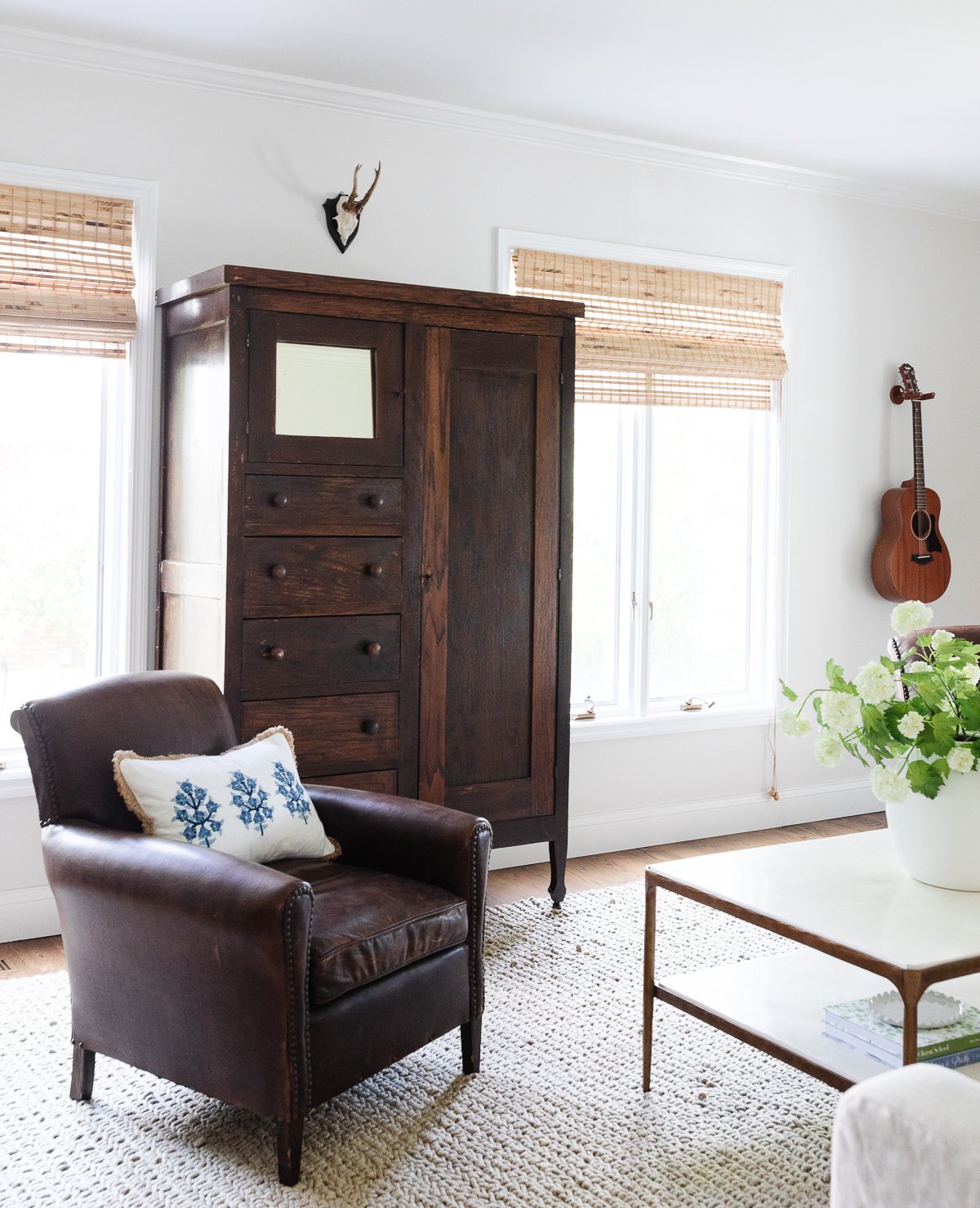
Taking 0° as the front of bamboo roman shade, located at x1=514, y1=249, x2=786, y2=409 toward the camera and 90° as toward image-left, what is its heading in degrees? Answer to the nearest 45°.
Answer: approximately 315°

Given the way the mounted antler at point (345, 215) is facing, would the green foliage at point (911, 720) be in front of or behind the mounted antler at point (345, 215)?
in front

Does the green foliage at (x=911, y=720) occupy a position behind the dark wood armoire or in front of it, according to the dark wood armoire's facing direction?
in front

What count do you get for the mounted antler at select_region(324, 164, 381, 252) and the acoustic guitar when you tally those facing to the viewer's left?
0

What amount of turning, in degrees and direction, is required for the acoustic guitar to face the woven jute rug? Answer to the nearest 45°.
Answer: approximately 45° to its right

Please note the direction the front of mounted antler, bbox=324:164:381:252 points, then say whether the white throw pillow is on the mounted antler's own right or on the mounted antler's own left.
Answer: on the mounted antler's own right

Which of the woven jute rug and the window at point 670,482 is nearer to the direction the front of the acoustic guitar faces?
the woven jute rug

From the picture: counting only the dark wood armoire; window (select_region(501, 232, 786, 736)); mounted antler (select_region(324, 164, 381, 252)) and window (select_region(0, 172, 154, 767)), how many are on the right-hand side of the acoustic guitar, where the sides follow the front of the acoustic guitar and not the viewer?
4

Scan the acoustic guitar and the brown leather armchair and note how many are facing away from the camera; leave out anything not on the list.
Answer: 0

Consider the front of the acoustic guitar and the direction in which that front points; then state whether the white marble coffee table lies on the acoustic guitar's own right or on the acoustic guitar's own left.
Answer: on the acoustic guitar's own right

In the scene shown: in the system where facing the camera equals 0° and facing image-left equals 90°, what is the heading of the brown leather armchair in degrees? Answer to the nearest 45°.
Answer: approximately 315°

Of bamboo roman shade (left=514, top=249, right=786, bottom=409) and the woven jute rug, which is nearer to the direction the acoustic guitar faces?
the woven jute rug

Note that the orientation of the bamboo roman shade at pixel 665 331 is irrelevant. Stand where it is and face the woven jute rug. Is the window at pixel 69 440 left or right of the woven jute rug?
right
